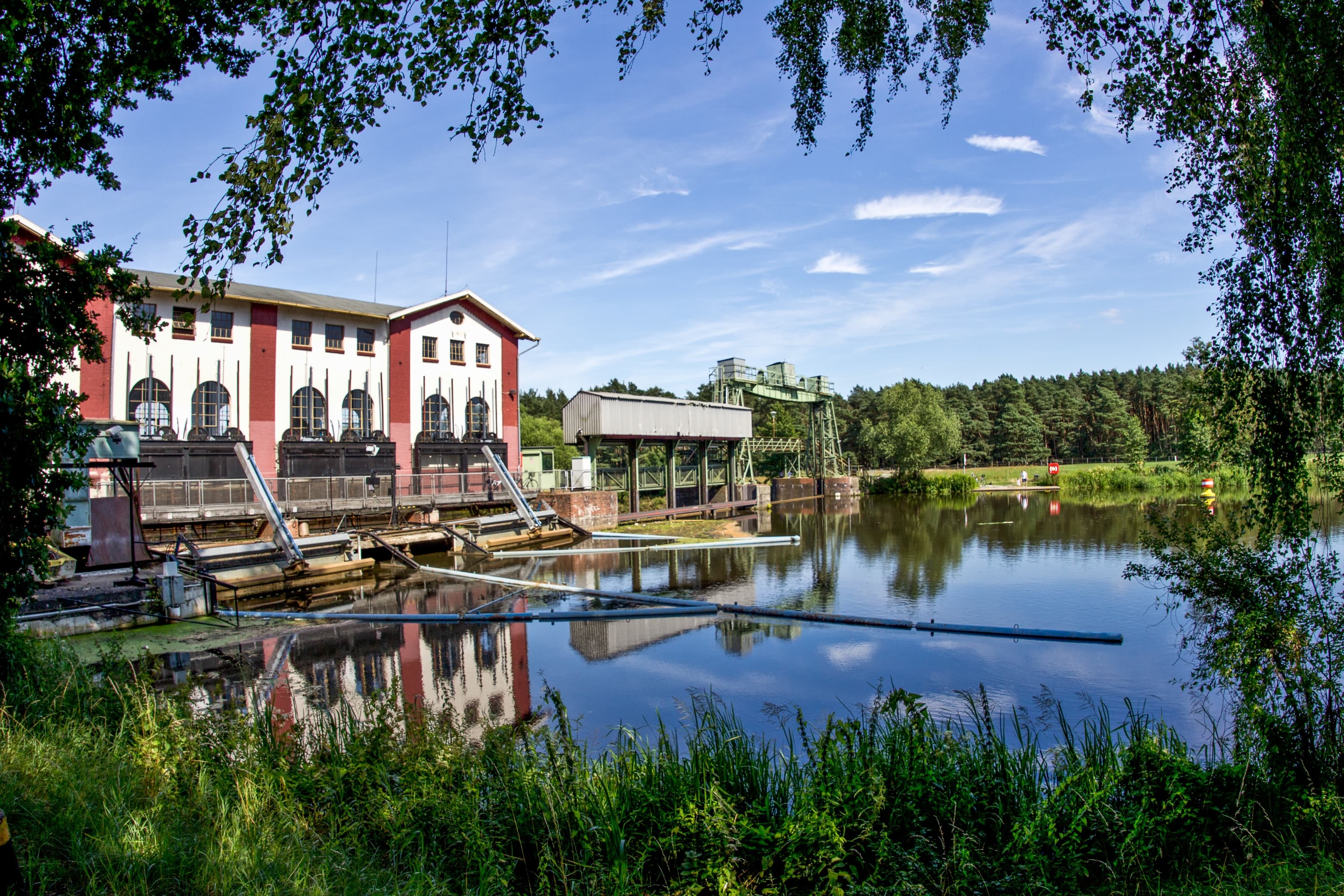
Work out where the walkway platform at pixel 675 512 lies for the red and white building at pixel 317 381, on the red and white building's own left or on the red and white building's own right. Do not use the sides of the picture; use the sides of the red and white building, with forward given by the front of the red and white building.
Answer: on the red and white building's own left

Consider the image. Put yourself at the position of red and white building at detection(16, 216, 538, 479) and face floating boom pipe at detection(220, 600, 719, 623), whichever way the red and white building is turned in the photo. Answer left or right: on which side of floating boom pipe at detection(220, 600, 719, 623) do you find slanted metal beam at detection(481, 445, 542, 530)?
left

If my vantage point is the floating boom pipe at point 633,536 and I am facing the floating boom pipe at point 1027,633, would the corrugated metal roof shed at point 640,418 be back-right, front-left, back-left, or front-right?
back-left

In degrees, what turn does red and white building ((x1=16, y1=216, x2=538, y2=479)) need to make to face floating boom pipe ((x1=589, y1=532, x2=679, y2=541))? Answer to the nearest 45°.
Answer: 0° — it already faces it

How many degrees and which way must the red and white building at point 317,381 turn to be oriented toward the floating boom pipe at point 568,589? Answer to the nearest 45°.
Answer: approximately 45° to its right
